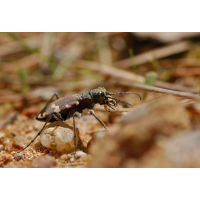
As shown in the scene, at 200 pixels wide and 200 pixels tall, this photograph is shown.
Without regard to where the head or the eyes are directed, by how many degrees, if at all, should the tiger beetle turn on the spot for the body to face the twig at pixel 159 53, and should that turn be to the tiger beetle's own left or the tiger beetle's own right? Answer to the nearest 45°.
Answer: approximately 45° to the tiger beetle's own left

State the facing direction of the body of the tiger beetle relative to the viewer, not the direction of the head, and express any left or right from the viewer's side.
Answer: facing to the right of the viewer

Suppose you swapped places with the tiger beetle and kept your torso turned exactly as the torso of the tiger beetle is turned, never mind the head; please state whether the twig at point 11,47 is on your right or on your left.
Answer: on your left
